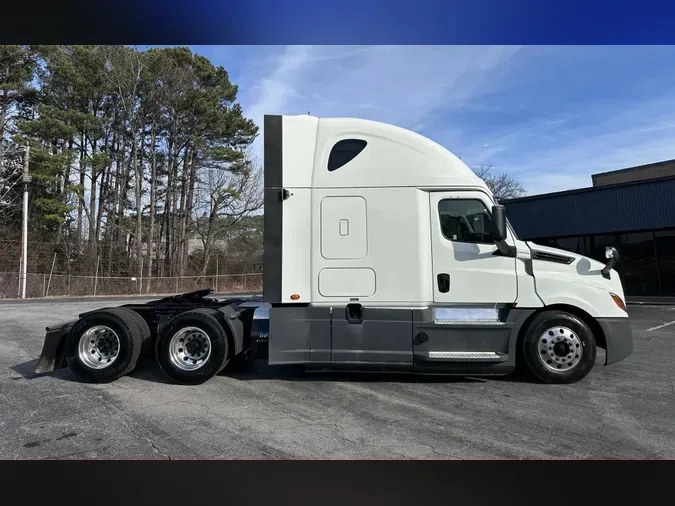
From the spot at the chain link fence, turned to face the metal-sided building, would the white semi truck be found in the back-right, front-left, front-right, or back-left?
front-right

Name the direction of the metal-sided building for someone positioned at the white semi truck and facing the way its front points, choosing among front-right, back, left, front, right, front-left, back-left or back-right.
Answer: front-left

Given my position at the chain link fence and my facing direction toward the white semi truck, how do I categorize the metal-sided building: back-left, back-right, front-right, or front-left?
front-left

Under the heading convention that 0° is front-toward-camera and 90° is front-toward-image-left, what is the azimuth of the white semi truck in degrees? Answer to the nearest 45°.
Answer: approximately 270°

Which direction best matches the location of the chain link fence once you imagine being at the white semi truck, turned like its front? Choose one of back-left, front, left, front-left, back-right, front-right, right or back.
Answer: back-left

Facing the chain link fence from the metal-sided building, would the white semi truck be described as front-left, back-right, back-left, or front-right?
front-left

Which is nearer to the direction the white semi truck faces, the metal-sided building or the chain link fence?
the metal-sided building
